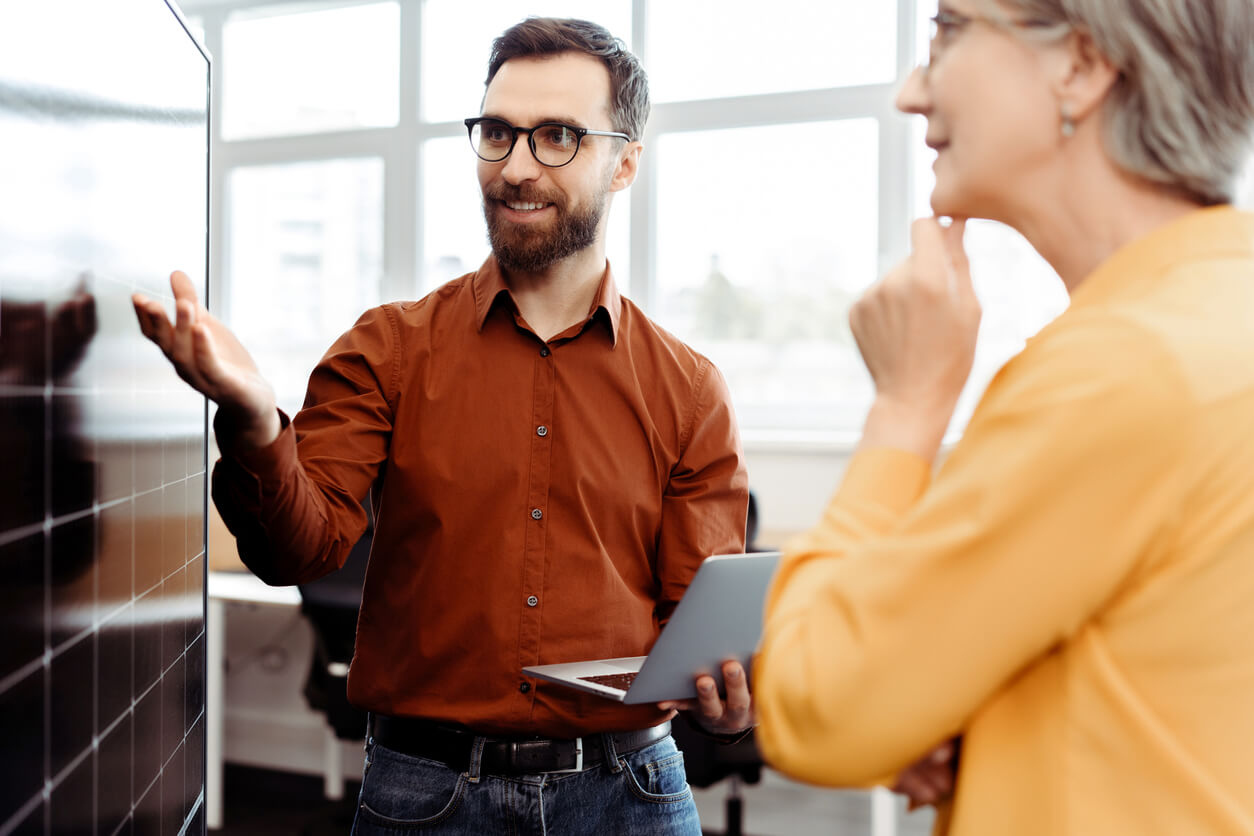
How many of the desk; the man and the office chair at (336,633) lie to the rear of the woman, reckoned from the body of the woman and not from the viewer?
0

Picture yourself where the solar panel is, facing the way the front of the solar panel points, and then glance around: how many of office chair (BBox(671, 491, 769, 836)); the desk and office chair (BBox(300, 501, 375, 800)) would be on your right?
0

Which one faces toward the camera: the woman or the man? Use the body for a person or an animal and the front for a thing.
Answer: the man

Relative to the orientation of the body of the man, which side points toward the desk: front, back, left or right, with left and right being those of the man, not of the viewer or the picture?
back

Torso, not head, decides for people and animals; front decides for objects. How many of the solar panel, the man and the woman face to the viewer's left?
1

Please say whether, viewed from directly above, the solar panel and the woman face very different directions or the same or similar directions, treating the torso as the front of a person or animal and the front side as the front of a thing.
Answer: very different directions

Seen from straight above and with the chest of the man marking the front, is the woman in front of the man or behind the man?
in front

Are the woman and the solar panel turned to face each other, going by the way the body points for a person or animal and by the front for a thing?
yes

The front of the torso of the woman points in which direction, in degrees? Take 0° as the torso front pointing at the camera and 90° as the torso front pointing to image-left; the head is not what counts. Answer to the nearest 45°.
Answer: approximately 90°

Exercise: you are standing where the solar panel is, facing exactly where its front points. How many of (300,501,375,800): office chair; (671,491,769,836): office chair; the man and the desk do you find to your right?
0

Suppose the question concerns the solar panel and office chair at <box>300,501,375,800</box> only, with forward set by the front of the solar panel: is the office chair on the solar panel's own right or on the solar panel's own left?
on the solar panel's own left

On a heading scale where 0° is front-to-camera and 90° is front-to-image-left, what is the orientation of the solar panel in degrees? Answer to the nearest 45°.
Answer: approximately 315°

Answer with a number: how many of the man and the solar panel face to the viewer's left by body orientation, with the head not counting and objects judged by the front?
0

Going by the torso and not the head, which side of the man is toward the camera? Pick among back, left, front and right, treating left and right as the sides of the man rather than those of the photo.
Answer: front

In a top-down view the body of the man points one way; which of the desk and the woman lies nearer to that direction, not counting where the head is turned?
the woman

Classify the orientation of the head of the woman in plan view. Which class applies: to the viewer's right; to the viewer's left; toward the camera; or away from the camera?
to the viewer's left
